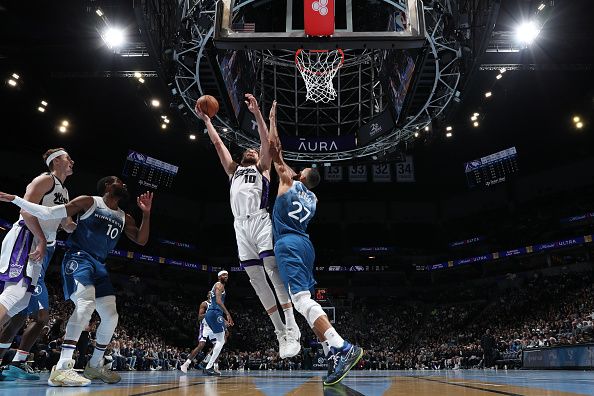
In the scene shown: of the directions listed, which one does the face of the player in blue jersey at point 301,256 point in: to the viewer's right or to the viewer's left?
to the viewer's left

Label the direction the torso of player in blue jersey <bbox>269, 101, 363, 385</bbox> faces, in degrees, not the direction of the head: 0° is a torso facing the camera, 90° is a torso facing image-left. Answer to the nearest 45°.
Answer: approximately 135°

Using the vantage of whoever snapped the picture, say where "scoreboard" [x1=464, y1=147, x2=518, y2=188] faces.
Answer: facing the viewer and to the left of the viewer

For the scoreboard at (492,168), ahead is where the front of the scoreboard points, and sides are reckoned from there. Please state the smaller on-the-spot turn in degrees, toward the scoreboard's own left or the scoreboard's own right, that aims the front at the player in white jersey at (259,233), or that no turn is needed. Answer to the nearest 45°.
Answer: approximately 45° to the scoreboard's own left

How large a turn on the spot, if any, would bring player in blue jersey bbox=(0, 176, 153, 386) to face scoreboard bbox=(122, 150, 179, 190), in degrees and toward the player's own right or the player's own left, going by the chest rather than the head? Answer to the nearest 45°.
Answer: approximately 135° to the player's own left

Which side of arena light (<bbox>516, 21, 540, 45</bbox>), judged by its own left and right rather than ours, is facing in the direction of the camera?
front

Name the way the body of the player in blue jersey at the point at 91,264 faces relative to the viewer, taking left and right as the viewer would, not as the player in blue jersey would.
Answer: facing the viewer and to the right of the viewer

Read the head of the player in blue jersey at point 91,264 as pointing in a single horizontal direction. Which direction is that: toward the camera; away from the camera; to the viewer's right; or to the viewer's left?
to the viewer's right

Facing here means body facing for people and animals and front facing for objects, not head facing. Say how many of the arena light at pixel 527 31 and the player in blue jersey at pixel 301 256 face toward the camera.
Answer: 1
